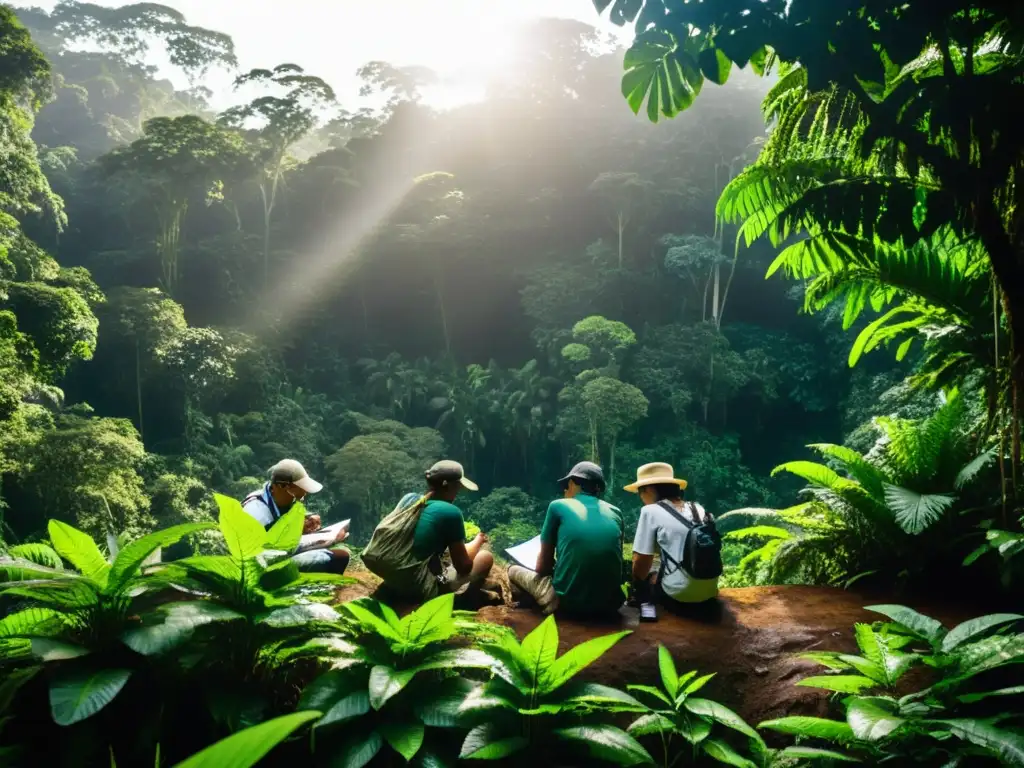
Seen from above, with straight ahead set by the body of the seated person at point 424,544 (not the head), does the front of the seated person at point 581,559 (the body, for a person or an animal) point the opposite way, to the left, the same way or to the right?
to the left

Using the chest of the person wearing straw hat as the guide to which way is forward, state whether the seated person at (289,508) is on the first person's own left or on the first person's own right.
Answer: on the first person's own left

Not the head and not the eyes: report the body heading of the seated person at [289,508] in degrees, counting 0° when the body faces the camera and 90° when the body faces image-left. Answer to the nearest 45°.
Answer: approximately 270°

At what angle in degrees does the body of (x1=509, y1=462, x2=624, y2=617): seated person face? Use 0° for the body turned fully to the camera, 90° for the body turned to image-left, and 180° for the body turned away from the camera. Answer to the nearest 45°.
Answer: approximately 135°

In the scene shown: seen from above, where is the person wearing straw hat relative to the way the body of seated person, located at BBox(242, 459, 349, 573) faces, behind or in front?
in front

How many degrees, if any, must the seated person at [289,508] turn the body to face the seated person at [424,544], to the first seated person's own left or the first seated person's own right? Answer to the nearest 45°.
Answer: approximately 45° to the first seated person's own right

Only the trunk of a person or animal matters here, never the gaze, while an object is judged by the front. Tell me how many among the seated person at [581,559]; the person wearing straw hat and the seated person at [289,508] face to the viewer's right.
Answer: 1

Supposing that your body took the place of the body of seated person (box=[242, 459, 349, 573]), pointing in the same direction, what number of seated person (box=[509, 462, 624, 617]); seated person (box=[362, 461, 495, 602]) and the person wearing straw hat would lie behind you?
0

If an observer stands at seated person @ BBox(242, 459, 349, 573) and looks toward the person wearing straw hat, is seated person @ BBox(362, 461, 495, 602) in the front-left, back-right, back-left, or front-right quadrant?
front-right

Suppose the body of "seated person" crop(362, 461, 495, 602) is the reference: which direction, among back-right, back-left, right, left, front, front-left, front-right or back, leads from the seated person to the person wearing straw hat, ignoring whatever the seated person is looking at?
front-right

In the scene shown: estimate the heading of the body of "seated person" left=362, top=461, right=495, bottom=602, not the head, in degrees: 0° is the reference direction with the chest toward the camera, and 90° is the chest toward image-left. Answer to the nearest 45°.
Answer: approximately 225°

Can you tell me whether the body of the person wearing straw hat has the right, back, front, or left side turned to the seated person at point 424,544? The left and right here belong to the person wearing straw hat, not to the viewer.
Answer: left

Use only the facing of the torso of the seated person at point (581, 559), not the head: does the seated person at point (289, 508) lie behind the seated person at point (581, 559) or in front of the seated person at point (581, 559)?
in front
